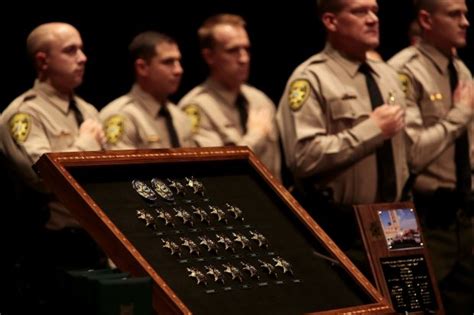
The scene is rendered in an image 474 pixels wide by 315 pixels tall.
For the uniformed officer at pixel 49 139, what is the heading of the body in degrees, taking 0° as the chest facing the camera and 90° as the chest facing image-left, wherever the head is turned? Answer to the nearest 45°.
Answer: approximately 315°

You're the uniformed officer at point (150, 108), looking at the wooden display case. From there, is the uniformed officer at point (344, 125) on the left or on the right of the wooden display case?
left

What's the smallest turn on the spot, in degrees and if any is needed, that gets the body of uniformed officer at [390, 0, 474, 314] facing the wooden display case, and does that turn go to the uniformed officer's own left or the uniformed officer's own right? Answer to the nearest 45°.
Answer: approximately 45° to the uniformed officer's own right
